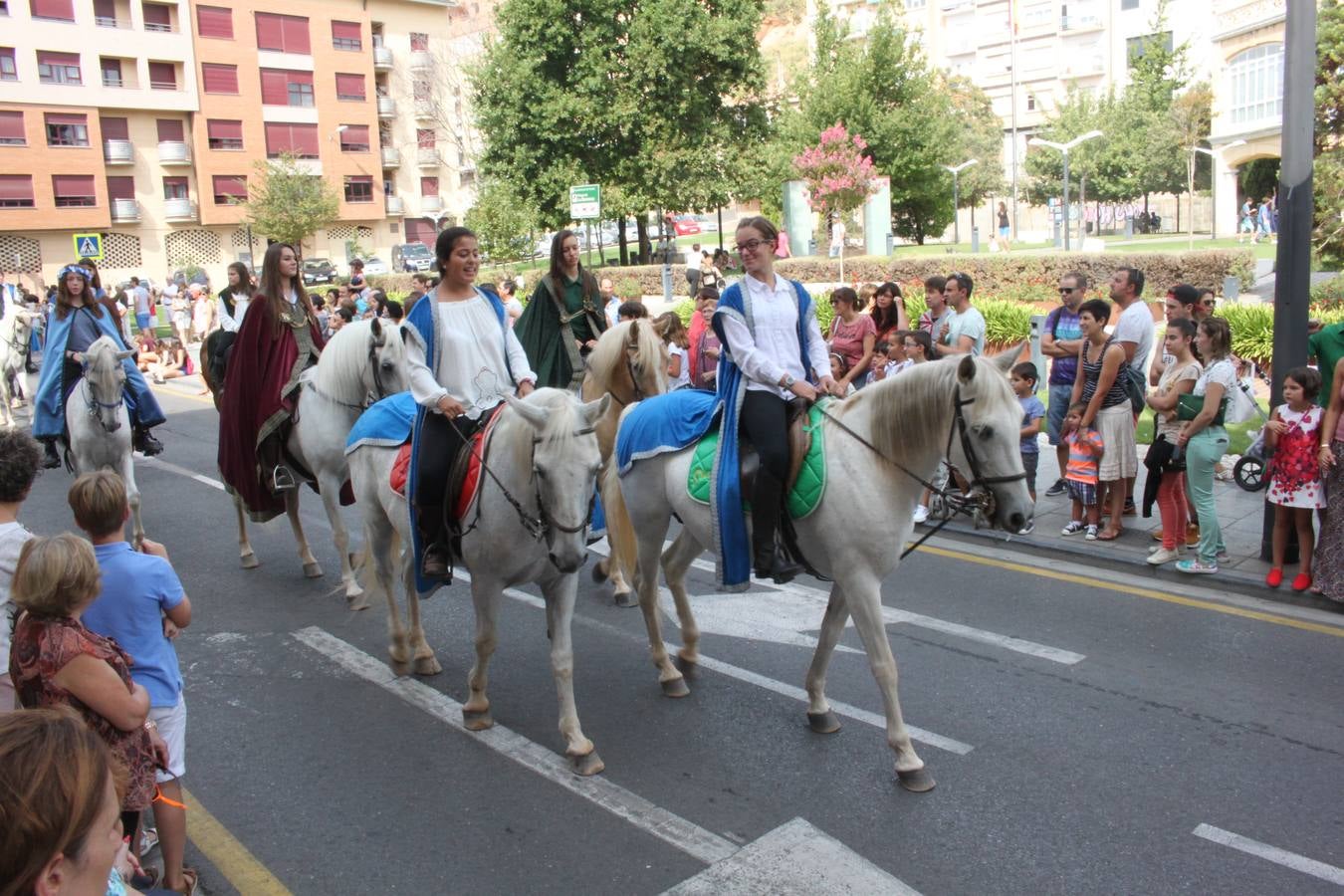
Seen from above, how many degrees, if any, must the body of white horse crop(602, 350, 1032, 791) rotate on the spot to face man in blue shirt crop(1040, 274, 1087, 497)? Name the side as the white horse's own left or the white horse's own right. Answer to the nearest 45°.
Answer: approximately 135° to the white horse's own left

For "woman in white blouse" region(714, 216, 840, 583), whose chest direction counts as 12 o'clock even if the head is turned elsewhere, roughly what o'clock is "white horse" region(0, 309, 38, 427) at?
The white horse is roughly at 6 o'clock from the woman in white blouse.

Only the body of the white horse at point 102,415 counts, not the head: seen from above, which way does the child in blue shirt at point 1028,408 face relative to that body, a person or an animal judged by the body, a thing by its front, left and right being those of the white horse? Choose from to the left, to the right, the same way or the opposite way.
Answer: to the right

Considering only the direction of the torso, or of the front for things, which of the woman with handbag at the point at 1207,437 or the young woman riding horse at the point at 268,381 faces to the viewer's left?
the woman with handbag

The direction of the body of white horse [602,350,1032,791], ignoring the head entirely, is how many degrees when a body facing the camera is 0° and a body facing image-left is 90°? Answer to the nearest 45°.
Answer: approximately 315°

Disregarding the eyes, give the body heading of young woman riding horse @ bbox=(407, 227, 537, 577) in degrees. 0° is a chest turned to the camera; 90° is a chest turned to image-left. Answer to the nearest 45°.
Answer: approximately 315°

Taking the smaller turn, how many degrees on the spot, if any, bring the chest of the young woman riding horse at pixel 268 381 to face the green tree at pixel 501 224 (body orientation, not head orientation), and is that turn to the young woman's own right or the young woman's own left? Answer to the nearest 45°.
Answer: approximately 135° to the young woman's own left

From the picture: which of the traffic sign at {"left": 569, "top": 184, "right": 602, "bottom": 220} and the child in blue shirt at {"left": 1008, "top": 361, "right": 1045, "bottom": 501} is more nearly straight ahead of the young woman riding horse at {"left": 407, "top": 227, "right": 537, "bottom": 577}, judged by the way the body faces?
the child in blue shirt
